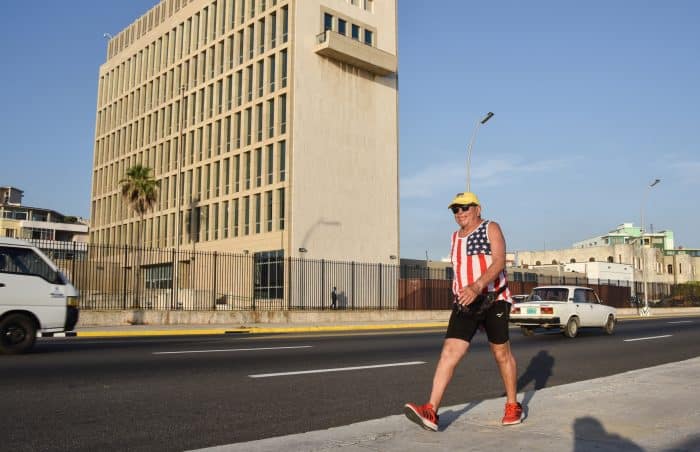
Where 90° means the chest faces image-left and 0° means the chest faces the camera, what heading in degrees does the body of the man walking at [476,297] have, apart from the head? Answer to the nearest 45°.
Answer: approximately 45°

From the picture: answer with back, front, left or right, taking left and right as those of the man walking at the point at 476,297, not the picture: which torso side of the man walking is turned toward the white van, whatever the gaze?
right

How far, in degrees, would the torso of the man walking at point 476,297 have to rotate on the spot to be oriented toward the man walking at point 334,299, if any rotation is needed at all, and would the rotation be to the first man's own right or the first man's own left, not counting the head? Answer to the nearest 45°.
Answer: approximately 135° to the first man's own right

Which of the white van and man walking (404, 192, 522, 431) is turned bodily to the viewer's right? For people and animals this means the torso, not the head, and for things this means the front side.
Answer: the white van

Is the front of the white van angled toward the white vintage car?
yes

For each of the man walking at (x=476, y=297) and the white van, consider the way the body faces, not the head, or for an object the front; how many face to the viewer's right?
1

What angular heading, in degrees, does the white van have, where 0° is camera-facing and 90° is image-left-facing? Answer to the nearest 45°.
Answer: approximately 270°

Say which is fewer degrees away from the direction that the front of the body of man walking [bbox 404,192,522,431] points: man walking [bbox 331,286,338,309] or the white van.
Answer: the white van

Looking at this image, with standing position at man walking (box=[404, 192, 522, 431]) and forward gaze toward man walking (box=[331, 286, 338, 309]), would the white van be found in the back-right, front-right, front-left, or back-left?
front-left

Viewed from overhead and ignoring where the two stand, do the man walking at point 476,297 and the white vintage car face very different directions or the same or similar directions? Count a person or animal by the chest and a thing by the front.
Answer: very different directions

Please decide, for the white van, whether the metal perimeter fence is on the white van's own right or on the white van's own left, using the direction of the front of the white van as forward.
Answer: on the white van's own left

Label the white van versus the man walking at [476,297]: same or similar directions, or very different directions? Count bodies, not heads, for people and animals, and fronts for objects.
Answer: very different directions
